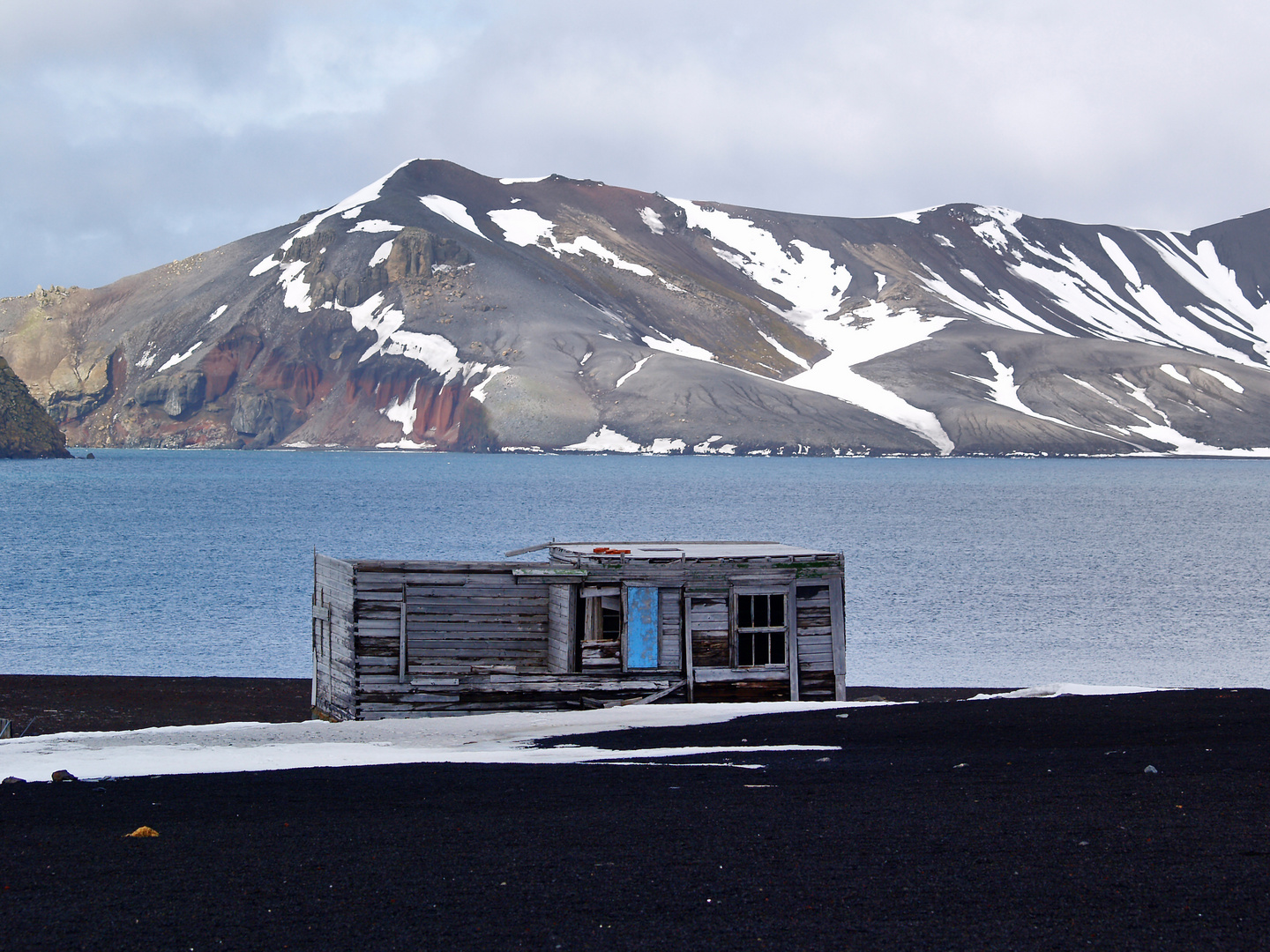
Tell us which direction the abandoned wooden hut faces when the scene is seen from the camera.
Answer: facing the viewer
